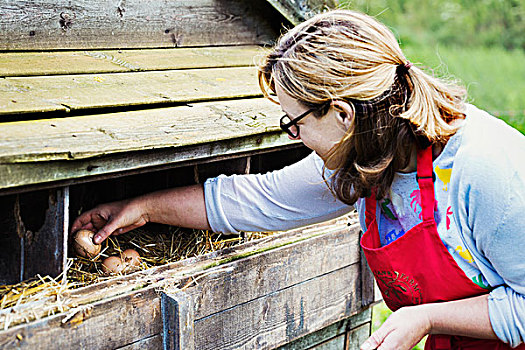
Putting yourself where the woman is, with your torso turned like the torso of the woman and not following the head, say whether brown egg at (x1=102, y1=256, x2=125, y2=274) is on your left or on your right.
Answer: on your right

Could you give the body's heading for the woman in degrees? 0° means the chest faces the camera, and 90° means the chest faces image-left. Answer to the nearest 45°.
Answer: approximately 45°
